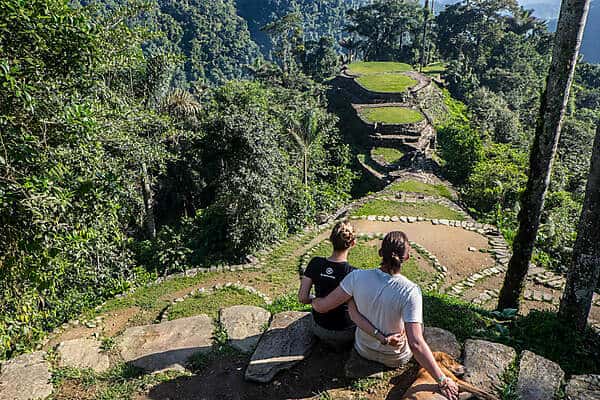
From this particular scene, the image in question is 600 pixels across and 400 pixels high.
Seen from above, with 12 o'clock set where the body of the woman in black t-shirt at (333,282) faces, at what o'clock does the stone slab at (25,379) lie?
The stone slab is roughly at 9 o'clock from the woman in black t-shirt.

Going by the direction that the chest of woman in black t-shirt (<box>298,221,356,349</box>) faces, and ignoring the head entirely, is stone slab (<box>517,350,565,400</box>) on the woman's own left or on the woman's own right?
on the woman's own right

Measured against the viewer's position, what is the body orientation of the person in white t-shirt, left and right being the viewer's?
facing away from the viewer

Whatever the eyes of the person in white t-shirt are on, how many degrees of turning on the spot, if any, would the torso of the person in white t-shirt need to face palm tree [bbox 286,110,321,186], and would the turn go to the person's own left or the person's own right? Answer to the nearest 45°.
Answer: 0° — they already face it

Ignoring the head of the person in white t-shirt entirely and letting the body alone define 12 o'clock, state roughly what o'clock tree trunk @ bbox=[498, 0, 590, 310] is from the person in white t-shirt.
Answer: The tree trunk is roughly at 1 o'clock from the person in white t-shirt.

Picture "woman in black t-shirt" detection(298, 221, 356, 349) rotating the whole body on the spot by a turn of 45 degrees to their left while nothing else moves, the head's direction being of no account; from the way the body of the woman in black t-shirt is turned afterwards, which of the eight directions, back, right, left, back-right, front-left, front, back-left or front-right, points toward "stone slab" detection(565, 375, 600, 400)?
back-right

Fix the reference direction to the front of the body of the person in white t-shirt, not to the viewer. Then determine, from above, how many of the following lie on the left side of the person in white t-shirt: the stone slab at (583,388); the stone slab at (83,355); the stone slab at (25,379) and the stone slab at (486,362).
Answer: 2

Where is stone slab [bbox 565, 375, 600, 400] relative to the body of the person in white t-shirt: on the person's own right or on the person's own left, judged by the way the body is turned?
on the person's own right

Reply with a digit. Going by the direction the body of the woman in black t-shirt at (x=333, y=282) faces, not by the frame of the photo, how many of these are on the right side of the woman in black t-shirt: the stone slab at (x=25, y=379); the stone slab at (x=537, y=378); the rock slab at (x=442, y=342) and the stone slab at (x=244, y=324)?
2

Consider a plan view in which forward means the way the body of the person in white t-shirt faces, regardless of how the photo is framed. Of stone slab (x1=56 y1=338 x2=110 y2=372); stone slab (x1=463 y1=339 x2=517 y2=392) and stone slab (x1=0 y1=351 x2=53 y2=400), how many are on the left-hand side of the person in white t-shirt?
2

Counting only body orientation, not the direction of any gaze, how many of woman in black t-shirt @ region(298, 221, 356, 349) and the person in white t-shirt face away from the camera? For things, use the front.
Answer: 2

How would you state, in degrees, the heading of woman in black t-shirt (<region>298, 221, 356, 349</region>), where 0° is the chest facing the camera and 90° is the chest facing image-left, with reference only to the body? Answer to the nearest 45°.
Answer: approximately 180°

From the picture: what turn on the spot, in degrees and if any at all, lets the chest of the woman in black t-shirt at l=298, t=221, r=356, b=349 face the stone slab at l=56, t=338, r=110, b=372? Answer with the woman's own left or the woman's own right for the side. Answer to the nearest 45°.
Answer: approximately 90° to the woman's own left
